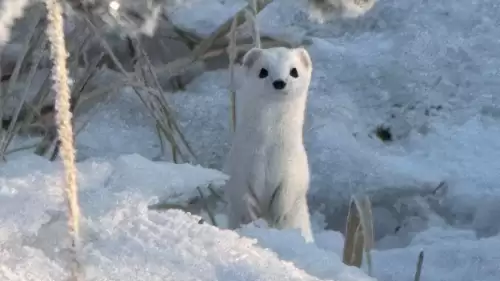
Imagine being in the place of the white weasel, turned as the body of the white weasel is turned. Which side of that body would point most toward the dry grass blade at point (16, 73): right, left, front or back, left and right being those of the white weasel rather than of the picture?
right

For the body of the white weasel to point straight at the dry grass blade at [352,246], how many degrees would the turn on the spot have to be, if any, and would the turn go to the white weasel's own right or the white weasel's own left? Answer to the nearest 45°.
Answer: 0° — it already faces it

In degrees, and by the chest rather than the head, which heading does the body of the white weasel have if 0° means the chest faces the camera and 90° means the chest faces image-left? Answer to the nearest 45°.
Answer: approximately 0°

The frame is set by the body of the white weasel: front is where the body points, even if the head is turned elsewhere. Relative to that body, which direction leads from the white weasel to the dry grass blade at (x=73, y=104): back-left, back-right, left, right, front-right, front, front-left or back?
right

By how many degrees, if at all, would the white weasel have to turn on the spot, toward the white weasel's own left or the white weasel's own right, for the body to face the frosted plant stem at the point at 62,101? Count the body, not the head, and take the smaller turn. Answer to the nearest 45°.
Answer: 0° — it already faces it
